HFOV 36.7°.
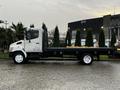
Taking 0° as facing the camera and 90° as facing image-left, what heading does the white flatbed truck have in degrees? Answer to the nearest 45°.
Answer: approximately 90°

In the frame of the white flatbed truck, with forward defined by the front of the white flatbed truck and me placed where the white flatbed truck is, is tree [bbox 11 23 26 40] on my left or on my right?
on my right
